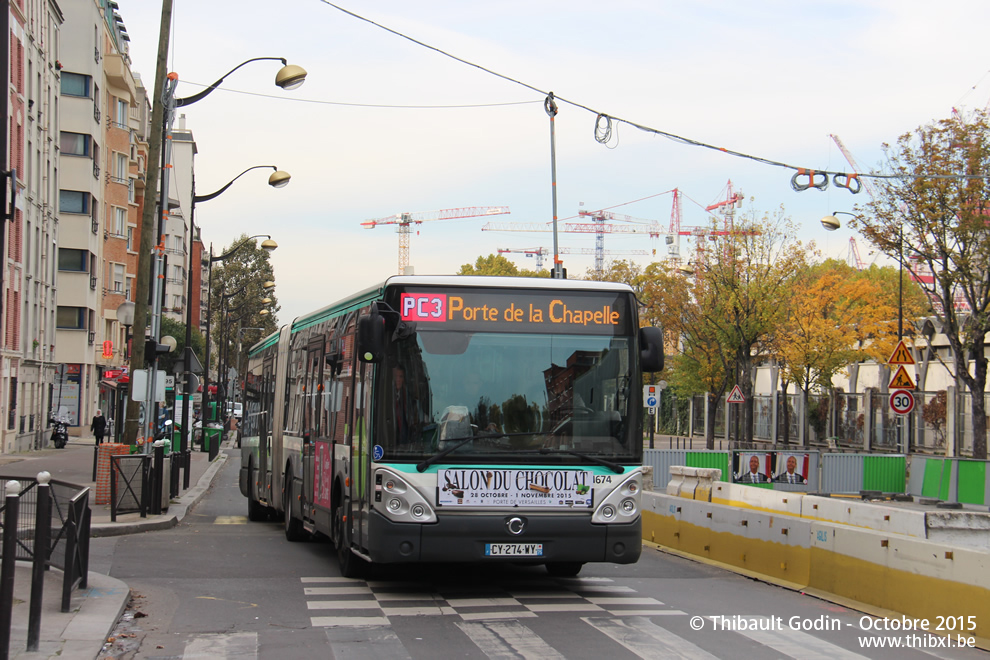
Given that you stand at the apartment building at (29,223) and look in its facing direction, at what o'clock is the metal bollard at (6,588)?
The metal bollard is roughly at 3 o'clock from the apartment building.

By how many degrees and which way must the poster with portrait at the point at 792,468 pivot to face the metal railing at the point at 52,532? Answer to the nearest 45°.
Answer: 0° — it already faces it

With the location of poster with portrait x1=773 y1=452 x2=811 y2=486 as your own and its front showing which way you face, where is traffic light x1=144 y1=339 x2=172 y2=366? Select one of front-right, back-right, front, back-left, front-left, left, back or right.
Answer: front-right

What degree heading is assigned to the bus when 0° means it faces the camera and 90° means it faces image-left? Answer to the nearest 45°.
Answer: approximately 0°

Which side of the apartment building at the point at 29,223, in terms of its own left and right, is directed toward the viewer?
right

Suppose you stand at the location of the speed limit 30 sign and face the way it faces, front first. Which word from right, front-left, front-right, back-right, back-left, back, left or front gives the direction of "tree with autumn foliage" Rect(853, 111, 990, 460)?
back

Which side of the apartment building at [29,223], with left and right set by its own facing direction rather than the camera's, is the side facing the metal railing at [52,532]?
right

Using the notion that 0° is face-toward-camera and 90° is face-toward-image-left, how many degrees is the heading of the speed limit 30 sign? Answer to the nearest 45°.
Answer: approximately 0°

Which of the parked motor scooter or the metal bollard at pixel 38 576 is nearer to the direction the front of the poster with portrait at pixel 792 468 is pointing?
the metal bollard

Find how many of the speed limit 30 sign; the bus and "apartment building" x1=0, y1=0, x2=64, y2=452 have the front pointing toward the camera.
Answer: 2
